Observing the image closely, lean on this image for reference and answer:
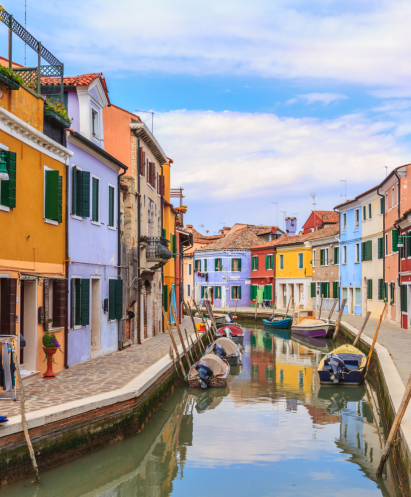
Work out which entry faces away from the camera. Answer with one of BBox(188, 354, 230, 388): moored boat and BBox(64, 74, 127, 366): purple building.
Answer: the moored boat

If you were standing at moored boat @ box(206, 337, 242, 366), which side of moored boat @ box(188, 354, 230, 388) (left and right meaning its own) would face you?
front

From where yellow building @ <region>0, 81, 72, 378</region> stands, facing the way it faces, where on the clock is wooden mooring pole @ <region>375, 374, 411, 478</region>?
The wooden mooring pole is roughly at 12 o'clock from the yellow building.

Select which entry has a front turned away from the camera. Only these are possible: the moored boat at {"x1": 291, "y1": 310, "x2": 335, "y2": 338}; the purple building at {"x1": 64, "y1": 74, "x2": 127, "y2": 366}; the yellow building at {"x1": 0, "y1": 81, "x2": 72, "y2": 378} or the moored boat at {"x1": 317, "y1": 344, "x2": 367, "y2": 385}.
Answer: the moored boat at {"x1": 317, "y1": 344, "x2": 367, "y2": 385}

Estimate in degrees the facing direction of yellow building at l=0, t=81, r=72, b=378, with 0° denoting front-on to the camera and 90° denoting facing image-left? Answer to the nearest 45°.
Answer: approximately 315°

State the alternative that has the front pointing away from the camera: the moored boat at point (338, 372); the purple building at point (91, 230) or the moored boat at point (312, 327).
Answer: the moored boat at point (338, 372)

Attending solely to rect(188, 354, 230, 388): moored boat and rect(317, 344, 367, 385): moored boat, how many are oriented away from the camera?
2

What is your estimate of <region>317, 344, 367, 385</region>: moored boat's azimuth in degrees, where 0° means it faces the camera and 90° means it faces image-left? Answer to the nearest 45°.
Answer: approximately 180°

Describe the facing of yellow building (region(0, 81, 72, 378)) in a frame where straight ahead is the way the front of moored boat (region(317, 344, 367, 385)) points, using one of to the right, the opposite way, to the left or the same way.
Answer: to the right

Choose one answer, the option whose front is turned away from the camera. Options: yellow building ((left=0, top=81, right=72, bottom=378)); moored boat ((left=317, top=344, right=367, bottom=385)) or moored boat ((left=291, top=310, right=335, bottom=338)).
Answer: moored boat ((left=317, top=344, right=367, bottom=385))

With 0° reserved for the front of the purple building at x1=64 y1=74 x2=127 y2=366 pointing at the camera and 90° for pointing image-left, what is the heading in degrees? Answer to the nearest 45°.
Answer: approximately 315°

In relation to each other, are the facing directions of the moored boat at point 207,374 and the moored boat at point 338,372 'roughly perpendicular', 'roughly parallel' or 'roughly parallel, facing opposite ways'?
roughly parallel

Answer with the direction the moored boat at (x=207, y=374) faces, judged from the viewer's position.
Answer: facing away from the viewer

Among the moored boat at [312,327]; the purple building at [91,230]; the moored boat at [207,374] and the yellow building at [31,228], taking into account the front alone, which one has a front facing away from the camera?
the moored boat at [207,374]
